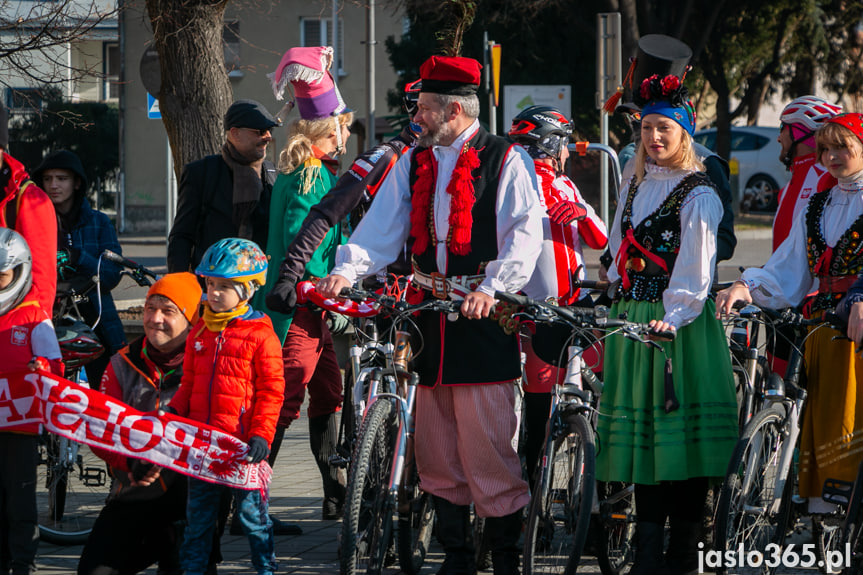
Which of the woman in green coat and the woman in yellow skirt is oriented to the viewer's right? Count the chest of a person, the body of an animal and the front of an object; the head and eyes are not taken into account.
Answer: the woman in green coat

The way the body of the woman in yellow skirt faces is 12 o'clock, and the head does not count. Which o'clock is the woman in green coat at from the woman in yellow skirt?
The woman in green coat is roughly at 2 o'clock from the woman in yellow skirt.

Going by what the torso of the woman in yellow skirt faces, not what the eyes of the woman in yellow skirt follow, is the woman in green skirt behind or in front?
in front

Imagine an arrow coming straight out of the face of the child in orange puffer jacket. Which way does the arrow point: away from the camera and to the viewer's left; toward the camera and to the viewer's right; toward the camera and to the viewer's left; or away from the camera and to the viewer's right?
toward the camera and to the viewer's left

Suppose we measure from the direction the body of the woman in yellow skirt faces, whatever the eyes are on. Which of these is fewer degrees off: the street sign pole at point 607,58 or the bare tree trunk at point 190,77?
the bare tree trunk

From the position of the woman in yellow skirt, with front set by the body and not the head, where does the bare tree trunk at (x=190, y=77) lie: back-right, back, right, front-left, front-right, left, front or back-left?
right

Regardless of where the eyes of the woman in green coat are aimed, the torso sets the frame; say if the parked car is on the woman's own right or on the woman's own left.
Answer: on the woman's own left

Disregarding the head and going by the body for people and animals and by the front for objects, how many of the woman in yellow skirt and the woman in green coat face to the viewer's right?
1

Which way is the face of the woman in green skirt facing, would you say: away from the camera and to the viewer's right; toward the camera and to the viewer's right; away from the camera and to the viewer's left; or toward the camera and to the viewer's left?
toward the camera and to the viewer's left

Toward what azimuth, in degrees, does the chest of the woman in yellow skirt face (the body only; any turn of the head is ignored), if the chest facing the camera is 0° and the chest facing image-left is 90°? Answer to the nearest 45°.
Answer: approximately 45°

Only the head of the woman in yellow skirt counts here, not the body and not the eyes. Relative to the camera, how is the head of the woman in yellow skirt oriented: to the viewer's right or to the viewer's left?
to the viewer's left

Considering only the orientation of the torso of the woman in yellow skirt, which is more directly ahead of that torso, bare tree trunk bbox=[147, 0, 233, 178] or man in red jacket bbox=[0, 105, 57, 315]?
the man in red jacket

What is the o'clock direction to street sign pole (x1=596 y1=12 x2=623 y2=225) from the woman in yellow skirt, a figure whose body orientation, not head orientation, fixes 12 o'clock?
The street sign pole is roughly at 4 o'clock from the woman in yellow skirt.
